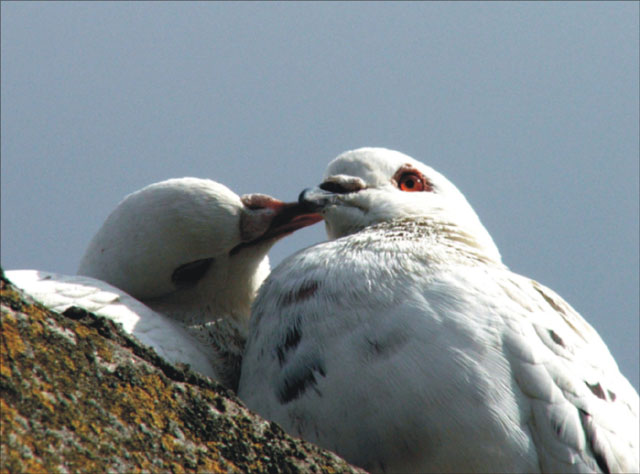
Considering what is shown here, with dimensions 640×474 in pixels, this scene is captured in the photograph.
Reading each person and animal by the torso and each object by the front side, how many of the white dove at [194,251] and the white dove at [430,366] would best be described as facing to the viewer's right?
1

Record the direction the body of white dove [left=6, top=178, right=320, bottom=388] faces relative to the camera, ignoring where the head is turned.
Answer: to the viewer's right

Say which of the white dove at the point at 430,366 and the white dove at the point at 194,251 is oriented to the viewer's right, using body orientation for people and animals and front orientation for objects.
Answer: the white dove at the point at 194,251

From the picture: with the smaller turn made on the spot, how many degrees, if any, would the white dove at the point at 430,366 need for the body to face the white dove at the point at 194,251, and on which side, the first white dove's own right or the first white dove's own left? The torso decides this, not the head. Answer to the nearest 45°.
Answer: approximately 90° to the first white dove's own right

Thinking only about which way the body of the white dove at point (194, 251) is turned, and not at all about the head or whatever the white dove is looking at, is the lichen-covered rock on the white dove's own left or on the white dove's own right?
on the white dove's own right

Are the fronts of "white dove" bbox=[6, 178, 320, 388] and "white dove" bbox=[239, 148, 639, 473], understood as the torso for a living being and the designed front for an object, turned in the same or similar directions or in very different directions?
very different directions

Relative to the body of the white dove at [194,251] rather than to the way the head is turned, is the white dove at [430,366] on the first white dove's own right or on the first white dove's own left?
on the first white dove's own right

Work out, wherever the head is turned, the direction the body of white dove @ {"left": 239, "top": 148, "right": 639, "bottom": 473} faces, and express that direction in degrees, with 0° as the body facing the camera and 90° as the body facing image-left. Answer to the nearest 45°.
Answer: approximately 45°
